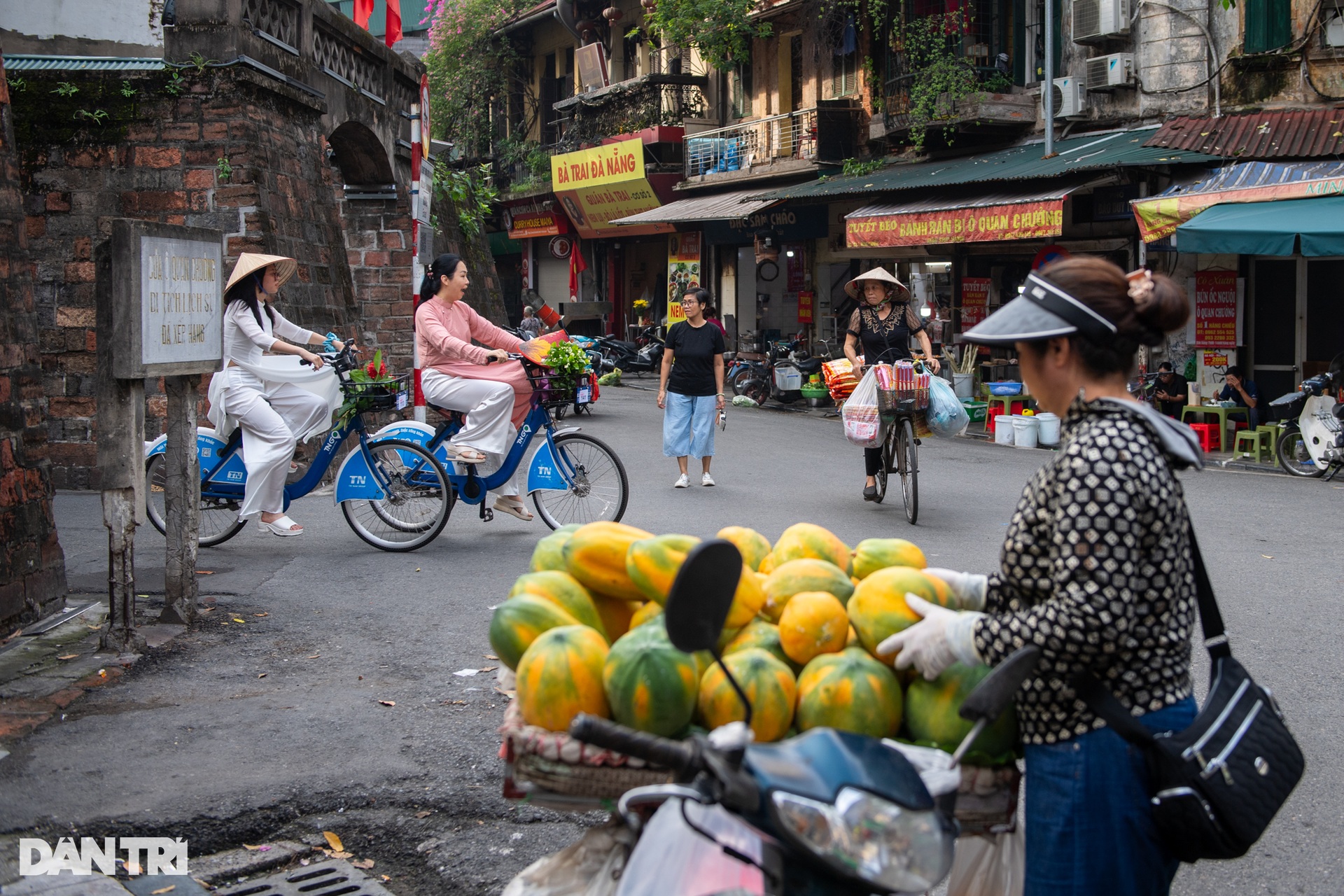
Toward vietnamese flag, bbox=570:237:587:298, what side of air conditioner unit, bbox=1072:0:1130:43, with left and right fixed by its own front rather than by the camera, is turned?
right

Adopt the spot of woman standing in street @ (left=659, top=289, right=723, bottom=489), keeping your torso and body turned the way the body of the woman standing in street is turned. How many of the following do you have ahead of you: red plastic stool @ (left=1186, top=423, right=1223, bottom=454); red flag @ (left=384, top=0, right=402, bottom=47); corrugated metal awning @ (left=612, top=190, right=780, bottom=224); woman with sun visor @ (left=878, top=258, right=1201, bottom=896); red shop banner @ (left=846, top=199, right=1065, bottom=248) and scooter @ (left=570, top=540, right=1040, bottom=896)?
2

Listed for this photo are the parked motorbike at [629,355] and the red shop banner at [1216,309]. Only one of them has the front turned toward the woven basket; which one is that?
the red shop banner

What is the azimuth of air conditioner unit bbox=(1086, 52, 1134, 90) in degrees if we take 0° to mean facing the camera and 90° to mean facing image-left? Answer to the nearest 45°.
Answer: approximately 45°

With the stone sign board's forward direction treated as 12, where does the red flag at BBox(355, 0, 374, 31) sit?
The red flag is roughly at 8 o'clock from the stone sign board.

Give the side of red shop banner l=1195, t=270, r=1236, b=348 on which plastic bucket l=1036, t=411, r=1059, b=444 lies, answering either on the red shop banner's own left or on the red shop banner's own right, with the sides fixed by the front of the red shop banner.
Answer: on the red shop banner's own right

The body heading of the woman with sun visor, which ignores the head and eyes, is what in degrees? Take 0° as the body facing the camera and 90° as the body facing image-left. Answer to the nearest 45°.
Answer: approximately 90°

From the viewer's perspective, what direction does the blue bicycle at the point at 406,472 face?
to the viewer's right

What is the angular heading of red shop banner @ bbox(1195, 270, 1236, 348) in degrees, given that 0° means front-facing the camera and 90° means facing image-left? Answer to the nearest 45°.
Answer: approximately 0°
